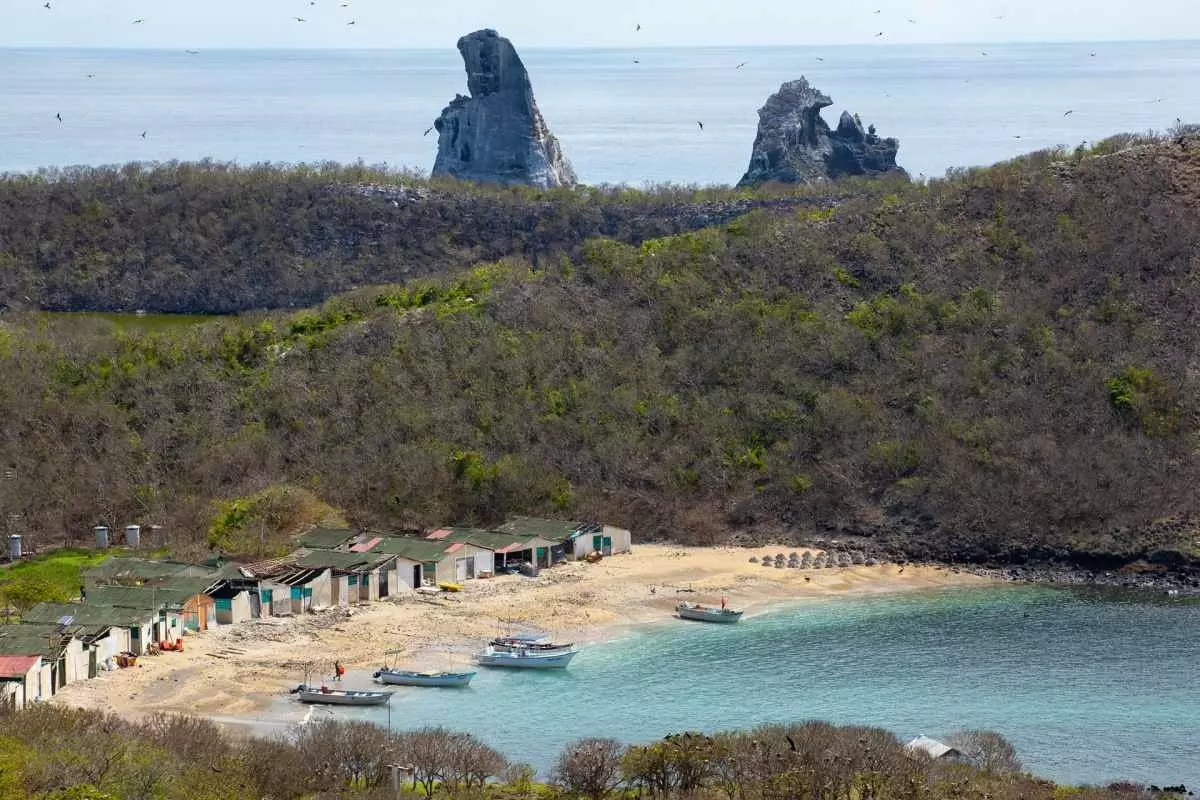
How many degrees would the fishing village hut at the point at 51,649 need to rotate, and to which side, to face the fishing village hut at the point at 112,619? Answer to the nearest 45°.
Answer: approximately 90° to its left

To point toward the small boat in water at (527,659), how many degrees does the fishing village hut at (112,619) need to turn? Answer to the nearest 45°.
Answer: approximately 45° to its left

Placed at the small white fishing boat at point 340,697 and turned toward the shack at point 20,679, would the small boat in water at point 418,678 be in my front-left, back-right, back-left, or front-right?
back-right

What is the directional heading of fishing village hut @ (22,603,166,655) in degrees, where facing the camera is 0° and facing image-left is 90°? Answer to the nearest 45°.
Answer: approximately 315°

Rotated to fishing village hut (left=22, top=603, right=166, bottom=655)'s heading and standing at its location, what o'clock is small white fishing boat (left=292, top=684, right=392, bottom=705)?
The small white fishing boat is roughly at 12 o'clock from the fishing village hut.

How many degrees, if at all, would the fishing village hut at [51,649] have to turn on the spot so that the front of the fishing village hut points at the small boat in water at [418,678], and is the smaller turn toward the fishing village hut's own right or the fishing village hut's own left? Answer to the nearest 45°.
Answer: approximately 45° to the fishing village hut's own left

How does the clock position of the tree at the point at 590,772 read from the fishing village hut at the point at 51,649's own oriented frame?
The tree is roughly at 12 o'clock from the fishing village hut.

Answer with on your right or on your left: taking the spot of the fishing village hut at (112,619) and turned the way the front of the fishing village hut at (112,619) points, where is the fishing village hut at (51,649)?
on your right

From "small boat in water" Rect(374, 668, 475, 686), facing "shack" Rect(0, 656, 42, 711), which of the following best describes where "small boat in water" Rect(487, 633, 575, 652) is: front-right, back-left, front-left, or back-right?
back-right
